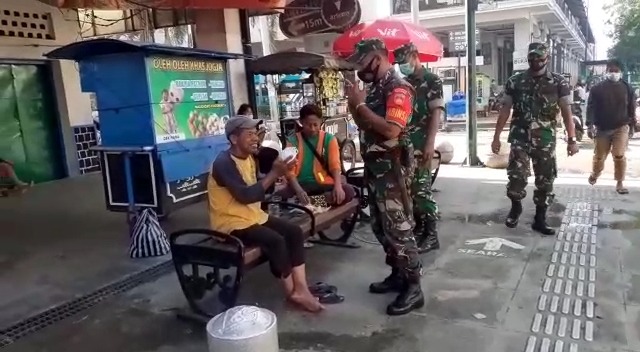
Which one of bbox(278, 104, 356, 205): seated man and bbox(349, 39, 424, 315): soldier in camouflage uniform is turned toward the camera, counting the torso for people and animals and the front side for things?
the seated man

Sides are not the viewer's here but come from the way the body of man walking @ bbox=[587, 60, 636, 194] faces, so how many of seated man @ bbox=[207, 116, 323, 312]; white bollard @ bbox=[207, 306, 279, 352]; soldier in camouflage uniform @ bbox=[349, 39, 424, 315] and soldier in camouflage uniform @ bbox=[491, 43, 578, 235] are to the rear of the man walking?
0

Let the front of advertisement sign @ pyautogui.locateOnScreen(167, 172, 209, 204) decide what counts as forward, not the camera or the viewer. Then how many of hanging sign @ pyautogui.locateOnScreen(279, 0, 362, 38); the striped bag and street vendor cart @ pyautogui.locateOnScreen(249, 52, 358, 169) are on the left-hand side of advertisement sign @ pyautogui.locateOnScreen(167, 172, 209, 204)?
2

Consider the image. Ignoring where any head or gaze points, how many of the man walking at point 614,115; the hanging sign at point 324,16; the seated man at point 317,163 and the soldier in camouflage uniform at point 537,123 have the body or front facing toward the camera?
4

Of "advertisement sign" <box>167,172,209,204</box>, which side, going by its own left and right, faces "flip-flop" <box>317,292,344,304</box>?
front

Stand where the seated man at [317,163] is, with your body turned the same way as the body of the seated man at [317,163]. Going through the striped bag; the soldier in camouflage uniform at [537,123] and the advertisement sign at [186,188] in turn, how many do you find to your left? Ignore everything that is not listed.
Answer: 1

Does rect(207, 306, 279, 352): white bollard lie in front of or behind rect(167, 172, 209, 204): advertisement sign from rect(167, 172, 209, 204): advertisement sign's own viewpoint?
in front

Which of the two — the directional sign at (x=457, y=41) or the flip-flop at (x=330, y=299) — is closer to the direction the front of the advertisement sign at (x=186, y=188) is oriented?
the flip-flop

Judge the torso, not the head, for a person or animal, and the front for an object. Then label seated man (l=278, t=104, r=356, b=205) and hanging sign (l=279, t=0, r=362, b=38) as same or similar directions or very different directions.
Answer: same or similar directions

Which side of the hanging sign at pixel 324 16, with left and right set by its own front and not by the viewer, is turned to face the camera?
front

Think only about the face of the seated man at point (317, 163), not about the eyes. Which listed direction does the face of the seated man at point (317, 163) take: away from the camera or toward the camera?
toward the camera

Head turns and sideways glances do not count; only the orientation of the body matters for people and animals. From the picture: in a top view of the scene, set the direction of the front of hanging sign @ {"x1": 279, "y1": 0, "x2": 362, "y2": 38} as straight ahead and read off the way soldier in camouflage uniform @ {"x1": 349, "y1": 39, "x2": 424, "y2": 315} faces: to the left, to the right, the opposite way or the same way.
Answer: to the right

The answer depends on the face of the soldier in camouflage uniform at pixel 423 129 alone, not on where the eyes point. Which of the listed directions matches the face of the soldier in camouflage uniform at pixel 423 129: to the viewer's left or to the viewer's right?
to the viewer's left

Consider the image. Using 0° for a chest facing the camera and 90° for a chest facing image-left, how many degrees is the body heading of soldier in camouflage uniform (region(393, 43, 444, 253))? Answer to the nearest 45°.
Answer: approximately 45°

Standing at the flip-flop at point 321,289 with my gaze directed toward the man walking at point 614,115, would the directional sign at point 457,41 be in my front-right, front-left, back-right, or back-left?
front-left

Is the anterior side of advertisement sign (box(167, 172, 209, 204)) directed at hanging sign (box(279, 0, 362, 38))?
no

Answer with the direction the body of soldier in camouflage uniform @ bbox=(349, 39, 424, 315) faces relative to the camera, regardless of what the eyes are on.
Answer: to the viewer's left

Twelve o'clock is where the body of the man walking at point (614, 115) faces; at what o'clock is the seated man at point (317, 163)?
The seated man is roughly at 1 o'clock from the man walking.

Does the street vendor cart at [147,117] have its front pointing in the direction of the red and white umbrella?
no
